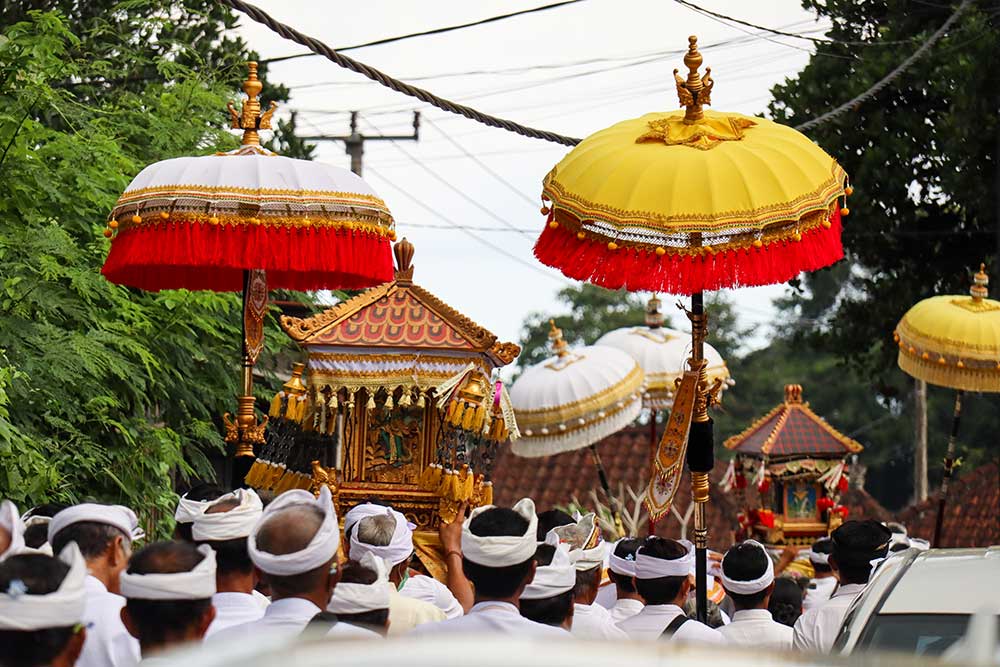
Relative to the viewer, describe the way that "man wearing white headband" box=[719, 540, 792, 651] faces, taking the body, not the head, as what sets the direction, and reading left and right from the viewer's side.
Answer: facing away from the viewer

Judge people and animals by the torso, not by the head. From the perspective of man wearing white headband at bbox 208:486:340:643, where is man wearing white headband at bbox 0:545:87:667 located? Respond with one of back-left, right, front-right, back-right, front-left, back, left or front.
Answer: back

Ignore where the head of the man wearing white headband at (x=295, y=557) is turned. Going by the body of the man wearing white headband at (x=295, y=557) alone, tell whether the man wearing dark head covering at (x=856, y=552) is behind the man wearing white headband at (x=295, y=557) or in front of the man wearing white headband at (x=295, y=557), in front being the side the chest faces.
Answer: in front

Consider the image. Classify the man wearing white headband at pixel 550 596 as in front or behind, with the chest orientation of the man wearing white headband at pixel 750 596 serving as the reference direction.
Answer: behind

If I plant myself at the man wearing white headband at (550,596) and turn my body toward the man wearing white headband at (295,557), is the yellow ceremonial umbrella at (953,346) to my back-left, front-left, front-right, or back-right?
back-right

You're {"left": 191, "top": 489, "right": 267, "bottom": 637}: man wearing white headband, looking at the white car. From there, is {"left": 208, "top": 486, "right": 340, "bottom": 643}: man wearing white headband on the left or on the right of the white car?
right

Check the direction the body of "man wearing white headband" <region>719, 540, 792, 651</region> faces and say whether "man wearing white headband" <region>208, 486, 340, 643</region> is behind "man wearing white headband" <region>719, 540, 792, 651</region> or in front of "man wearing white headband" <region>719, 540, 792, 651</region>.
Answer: behind

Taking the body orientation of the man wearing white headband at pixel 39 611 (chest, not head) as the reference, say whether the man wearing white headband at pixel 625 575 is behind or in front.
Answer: in front

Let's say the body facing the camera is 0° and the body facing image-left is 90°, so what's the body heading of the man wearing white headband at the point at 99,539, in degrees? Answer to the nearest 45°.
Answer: approximately 225°

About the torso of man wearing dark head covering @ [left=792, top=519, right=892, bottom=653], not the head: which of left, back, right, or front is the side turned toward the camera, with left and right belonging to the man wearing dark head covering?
back

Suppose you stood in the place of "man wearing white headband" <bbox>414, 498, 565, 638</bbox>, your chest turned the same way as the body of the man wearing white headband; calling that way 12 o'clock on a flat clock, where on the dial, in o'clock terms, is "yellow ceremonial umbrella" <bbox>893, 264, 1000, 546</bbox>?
The yellow ceremonial umbrella is roughly at 1 o'clock from the man wearing white headband.

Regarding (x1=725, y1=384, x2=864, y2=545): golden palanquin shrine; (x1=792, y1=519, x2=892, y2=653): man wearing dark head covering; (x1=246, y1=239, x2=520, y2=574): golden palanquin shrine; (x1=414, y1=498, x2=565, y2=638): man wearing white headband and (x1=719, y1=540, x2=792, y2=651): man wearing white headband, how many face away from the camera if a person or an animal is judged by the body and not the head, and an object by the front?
3
